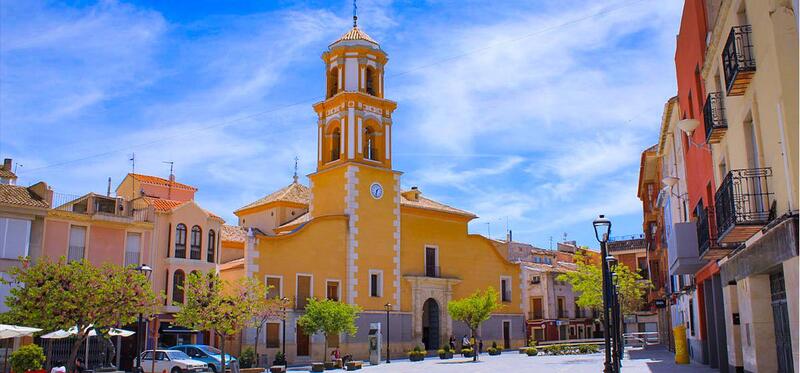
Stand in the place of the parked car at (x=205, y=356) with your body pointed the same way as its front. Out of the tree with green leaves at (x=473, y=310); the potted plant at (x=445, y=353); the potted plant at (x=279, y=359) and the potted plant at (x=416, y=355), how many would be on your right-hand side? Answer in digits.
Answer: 0

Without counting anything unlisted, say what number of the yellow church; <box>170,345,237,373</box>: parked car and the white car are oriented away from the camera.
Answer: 0

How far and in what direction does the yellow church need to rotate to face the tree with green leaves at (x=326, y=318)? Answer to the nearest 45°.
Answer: approximately 45° to its right

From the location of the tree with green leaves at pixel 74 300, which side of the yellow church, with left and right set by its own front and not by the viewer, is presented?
right

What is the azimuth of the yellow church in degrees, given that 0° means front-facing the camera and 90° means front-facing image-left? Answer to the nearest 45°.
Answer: approximately 315°

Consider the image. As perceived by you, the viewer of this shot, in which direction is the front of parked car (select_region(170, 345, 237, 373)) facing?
facing the viewer and to the right of the viewer

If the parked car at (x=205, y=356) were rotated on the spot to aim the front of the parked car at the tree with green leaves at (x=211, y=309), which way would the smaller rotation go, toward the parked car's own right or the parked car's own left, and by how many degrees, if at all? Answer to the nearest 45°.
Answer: approximately 45° to the parked car's own right

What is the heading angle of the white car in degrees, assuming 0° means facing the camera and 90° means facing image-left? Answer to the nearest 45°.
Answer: approximately 315°

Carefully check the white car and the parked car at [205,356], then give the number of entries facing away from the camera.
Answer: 0

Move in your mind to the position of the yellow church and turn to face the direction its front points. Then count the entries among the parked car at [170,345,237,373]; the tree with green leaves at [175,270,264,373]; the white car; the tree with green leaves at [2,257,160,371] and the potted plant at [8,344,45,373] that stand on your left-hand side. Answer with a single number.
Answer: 0

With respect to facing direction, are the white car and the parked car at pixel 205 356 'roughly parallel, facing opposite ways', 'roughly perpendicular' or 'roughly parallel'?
roughly parallel

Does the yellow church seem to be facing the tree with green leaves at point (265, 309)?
no
